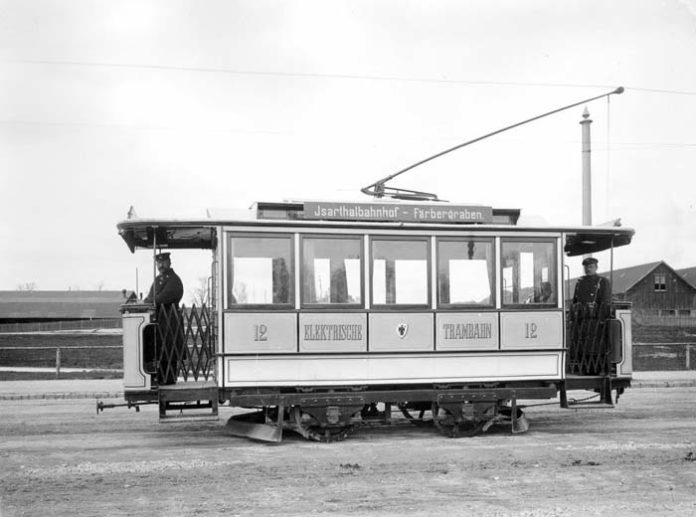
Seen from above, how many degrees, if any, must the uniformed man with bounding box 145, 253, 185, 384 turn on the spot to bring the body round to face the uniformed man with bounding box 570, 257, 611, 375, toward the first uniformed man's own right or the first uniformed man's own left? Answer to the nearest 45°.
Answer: approximately 135° to the first uniformed man's own left

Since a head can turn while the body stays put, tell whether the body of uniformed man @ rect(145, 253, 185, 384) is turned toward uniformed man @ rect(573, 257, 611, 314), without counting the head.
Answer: no

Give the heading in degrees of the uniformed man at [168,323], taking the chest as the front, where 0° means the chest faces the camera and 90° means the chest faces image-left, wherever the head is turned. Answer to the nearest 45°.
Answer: approximately 45°

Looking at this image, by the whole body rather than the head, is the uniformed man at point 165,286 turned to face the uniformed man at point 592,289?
no
